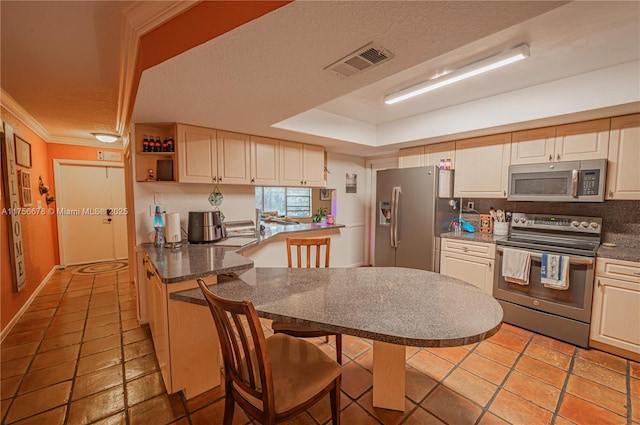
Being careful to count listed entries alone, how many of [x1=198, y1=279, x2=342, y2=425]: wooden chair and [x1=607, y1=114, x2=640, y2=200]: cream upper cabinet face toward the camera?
1

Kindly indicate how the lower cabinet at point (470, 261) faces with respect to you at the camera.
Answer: facing the viewer and to the left of the viewer

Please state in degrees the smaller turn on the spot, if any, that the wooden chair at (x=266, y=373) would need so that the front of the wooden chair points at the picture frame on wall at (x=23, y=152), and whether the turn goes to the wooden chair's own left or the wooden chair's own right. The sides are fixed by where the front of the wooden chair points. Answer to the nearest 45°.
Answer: approximately 90° to the wooden chair's own left

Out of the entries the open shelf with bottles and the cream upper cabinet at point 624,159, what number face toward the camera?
2

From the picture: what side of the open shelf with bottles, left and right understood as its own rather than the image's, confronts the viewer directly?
front

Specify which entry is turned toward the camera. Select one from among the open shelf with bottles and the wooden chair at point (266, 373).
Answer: the open shelf with bottles

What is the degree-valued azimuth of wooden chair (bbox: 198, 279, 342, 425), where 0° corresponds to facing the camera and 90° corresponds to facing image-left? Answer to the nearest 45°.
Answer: approximately 225°

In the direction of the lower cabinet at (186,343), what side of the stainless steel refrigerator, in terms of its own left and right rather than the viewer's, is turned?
front
